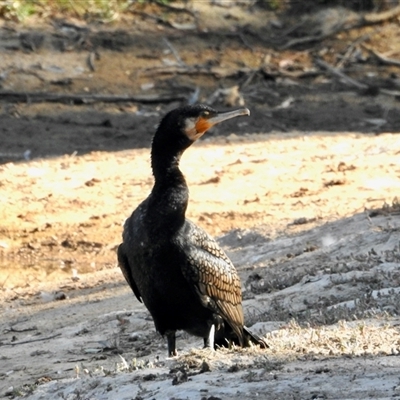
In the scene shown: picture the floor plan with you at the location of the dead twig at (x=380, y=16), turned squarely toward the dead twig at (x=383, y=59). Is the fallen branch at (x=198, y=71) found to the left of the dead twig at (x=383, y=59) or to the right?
right

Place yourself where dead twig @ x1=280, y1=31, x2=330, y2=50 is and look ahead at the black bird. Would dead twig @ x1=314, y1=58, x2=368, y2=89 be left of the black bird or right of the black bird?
left

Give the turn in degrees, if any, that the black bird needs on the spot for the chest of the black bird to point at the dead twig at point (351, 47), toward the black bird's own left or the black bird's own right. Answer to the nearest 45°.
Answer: approximately 135° to the black bird's own right

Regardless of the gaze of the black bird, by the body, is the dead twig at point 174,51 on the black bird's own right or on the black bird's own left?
on the black bird's own right

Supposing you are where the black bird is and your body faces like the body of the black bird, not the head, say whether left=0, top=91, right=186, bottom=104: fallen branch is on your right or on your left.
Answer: on your right

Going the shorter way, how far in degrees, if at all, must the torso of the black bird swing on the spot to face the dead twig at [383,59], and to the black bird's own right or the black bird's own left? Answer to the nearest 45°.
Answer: approximately 135° to the black bird's own right
